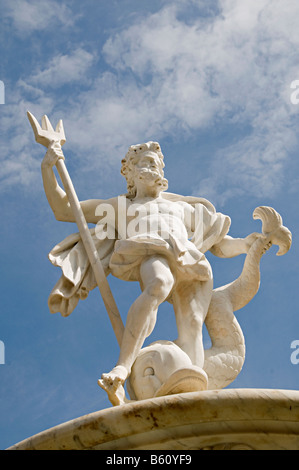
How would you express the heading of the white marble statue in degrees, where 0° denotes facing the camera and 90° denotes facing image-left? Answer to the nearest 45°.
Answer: approximately 0°
